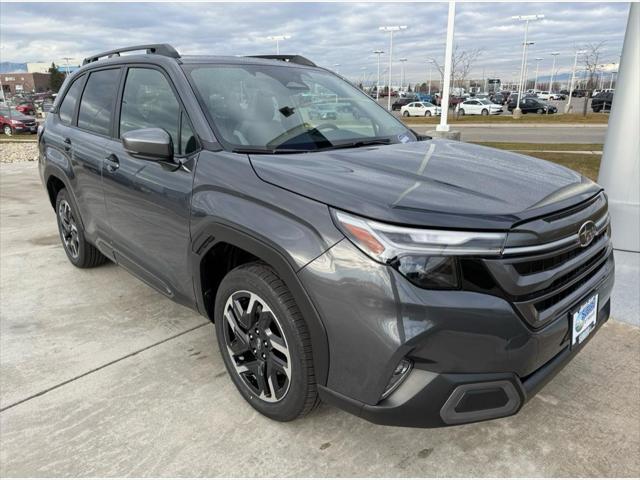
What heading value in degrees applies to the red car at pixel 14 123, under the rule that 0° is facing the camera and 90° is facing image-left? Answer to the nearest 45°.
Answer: approximately 315°

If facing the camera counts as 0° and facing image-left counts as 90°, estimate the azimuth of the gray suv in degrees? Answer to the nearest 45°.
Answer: approximately 315°

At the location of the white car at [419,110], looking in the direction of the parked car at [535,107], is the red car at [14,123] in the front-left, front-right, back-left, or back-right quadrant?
back-right

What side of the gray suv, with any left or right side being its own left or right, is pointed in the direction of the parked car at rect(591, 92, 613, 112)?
left

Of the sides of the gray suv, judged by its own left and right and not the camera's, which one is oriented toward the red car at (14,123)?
back

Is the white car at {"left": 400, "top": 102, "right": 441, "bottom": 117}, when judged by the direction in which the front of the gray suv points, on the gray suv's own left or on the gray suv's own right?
on the gray suv's own left
